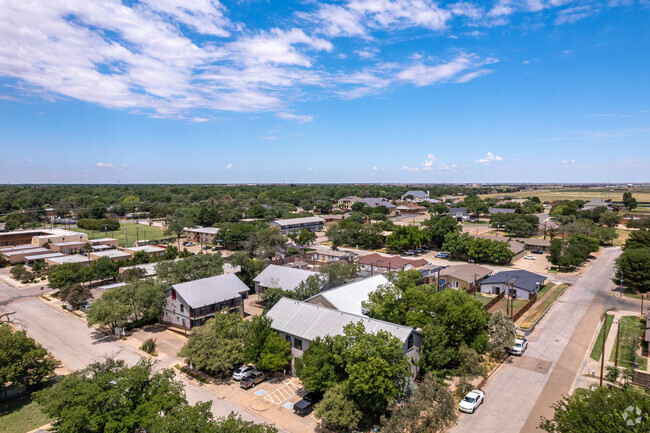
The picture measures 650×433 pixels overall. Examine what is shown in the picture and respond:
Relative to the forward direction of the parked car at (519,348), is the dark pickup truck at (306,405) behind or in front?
in front

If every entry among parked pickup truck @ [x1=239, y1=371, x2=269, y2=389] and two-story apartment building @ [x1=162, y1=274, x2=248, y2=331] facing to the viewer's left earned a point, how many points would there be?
0

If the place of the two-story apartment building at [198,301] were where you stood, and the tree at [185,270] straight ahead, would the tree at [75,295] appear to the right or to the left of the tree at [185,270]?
left

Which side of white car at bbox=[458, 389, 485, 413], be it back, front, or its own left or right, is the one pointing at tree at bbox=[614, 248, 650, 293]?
back

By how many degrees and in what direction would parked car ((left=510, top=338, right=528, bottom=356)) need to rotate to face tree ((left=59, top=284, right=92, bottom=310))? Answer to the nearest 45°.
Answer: approximately 45° to its right

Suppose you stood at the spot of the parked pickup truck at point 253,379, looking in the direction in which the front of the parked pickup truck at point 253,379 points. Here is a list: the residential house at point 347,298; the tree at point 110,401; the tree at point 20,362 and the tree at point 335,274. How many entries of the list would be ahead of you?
2

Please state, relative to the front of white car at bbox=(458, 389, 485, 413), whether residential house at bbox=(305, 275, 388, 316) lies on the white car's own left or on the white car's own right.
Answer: on the white car's own right

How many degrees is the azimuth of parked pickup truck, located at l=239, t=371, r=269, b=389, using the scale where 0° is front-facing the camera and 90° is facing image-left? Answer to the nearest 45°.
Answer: approximately 225°

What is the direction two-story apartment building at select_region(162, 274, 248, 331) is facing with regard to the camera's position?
facing the viewer and to the right of the viewer

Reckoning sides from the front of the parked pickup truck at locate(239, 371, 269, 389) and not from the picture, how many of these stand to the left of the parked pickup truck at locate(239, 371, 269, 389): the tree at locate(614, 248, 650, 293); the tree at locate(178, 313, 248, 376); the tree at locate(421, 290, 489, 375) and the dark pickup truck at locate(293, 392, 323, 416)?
1

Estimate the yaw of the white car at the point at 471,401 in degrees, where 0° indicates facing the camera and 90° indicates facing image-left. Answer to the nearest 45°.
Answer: approximately 45°

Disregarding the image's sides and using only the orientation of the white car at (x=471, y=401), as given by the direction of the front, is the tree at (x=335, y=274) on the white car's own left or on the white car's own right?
on the white car's own right

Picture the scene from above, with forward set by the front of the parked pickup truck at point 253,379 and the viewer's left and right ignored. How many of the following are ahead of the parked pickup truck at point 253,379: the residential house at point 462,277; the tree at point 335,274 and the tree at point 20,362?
2

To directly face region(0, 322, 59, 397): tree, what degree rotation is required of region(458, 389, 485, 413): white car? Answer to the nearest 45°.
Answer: approximately 45° to its right
